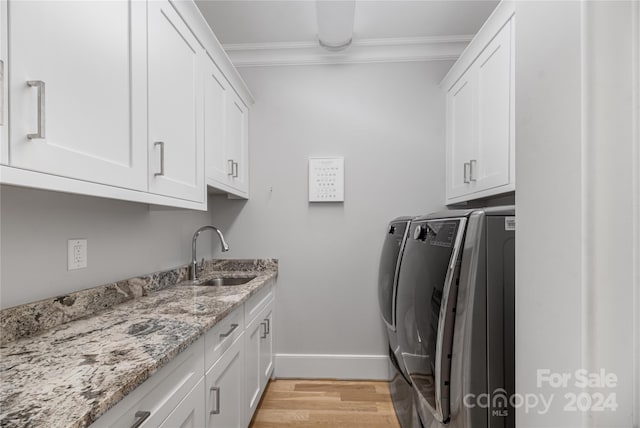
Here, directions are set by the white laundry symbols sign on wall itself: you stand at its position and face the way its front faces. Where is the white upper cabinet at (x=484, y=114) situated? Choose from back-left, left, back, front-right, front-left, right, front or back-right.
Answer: front-left

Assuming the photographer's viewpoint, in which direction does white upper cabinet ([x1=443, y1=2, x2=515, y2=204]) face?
facing the viewer and to the left of the viewer

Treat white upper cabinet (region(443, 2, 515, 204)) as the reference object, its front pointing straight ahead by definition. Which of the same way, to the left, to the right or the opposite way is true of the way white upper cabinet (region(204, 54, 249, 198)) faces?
the opposite way

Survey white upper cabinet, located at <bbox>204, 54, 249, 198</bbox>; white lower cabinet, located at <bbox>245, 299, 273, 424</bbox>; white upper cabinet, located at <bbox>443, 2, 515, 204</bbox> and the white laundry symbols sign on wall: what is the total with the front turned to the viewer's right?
2

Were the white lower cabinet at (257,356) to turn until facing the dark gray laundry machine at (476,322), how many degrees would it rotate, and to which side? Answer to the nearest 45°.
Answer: approximately 45° to its right

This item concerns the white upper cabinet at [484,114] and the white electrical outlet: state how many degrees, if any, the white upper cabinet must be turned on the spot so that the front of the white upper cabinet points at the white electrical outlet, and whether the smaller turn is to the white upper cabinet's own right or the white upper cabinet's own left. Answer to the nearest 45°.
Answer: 0° — it already faces it

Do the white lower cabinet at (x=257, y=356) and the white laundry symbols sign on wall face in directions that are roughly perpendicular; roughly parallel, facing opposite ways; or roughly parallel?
roughly perpendicular

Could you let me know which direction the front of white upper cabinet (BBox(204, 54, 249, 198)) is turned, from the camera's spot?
facing to the right of the viewer

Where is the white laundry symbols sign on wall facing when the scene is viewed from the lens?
facing the viewer

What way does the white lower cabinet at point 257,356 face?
to the viewer's right

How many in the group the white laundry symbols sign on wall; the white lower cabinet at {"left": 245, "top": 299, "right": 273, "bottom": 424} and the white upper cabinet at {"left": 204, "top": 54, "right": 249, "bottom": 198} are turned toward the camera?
1

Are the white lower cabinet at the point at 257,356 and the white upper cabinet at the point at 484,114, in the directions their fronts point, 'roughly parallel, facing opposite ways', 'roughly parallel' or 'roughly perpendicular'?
roughly parallel, facing opposite ways

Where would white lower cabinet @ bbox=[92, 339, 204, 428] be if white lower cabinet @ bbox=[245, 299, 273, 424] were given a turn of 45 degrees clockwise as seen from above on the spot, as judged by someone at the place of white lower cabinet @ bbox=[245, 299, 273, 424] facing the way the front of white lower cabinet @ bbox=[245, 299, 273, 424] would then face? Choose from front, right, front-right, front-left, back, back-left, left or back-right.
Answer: front-right

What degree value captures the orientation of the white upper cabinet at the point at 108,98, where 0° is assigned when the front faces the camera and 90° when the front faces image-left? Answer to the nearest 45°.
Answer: approximately 315°

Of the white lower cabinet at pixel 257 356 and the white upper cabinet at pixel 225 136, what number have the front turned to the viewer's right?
2

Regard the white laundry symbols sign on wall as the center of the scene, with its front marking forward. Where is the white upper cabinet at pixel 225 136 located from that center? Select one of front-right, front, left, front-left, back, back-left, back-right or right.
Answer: front-right
